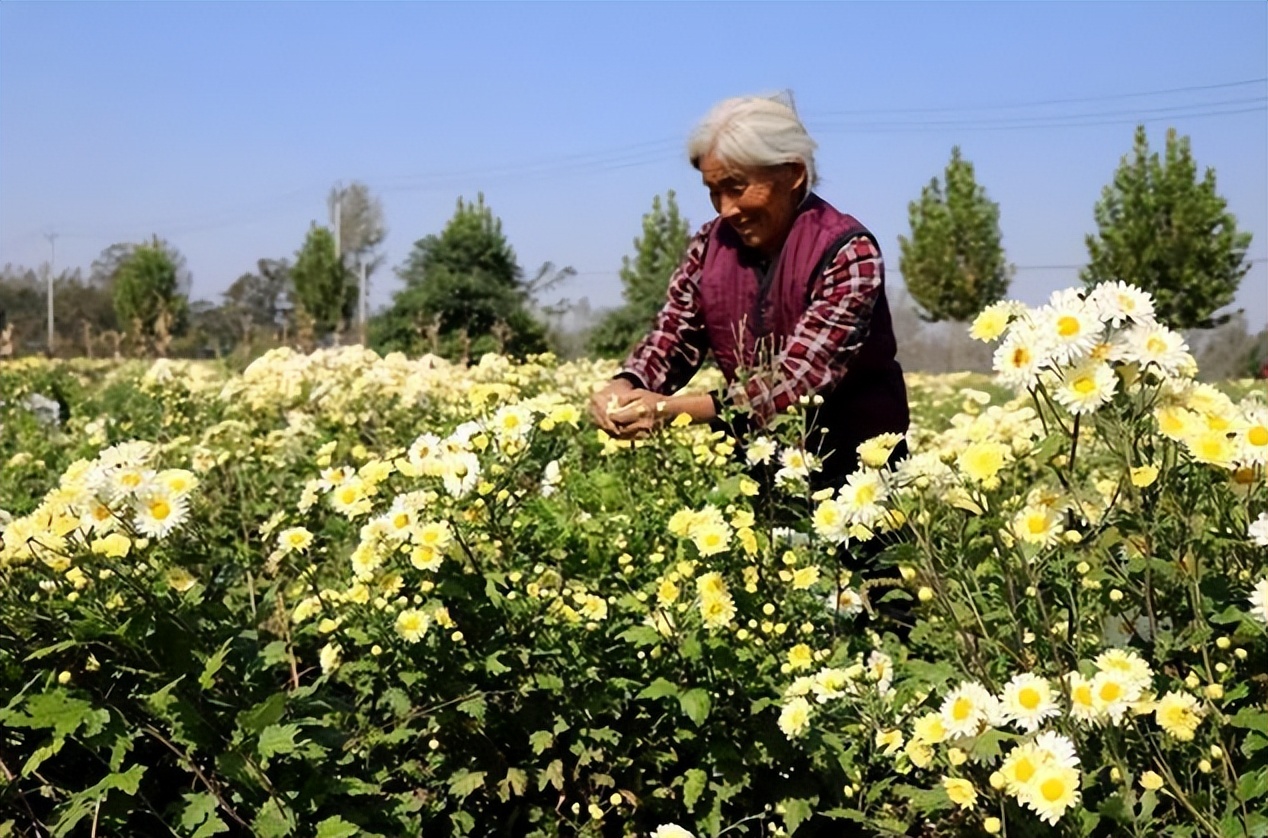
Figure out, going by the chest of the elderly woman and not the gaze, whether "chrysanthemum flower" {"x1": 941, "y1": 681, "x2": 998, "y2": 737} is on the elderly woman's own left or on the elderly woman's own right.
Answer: on the elderly woman's own left

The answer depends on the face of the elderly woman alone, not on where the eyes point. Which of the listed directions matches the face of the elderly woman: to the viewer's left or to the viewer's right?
to the viewer's left

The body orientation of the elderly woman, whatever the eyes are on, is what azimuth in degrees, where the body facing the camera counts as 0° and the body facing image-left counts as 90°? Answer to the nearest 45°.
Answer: approximately 45°

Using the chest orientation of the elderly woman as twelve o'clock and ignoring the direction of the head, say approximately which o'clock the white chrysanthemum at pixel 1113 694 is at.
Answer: The white chrysanthemum is roughly at 10 o'clock from the elderly woman.

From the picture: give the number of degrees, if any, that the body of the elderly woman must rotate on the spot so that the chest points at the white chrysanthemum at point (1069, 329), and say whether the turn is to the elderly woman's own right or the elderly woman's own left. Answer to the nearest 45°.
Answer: approximately 45° to the elderly woman's own left

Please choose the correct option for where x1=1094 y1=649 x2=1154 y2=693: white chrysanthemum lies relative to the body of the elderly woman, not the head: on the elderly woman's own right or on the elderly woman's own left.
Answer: on the elderly woman's own left

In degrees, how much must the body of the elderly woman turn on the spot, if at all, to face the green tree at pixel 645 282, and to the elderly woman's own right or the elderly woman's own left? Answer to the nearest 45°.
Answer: approximately 135° to the elderly woman's own right

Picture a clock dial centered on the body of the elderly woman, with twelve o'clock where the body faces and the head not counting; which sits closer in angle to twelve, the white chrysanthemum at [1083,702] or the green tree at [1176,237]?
the white chrysanthemum

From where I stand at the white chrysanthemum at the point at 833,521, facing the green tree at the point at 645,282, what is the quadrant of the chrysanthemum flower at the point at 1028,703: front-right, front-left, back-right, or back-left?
back-right

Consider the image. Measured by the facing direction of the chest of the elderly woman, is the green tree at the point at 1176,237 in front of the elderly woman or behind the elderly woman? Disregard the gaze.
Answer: behind

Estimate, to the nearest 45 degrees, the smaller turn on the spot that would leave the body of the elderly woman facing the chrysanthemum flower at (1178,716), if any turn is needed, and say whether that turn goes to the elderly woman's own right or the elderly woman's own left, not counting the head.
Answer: approximately 45° to the elderly woman's own left
